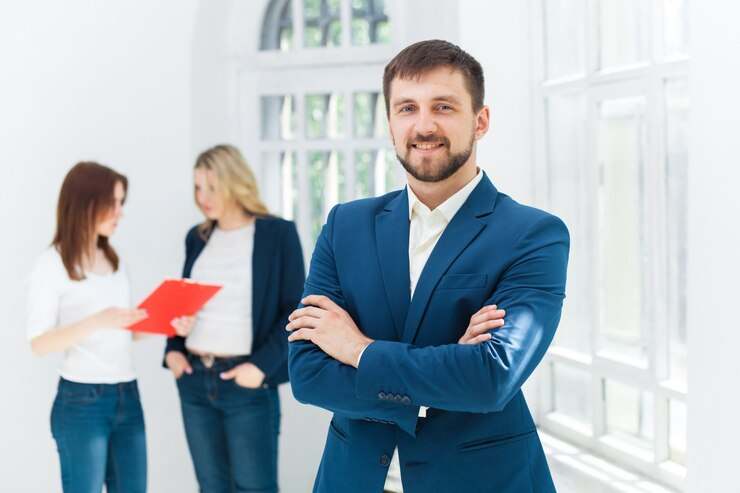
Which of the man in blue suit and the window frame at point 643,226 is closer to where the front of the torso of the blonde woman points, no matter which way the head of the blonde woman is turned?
the man in blue suit

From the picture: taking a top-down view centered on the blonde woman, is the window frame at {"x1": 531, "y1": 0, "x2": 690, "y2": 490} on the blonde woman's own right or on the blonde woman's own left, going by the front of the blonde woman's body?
on the blonde woman's own left

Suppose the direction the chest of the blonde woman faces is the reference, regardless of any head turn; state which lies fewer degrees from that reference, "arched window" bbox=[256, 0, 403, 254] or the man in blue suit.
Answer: the man in blue suit

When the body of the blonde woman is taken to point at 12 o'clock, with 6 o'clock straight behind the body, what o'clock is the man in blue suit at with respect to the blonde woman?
The man in blue suit is roughly at 10 o'clock from the blonde woman.

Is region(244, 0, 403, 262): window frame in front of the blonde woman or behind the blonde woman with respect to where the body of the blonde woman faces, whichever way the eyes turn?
behind

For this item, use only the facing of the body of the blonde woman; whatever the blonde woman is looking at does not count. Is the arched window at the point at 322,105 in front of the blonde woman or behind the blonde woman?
behind

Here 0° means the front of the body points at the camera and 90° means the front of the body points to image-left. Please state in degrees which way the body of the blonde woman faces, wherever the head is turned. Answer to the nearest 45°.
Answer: approximately 45°
